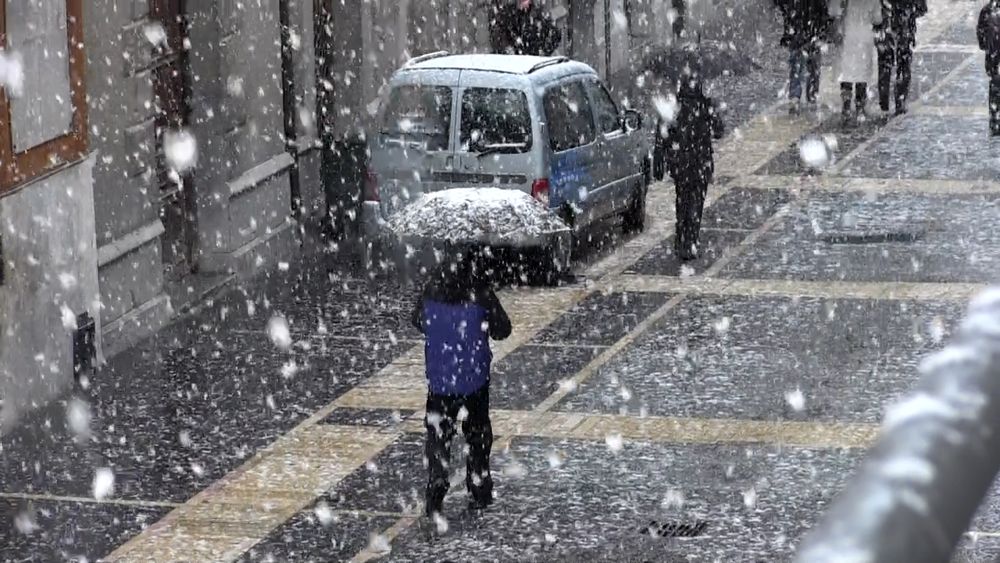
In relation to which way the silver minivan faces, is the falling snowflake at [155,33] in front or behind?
behind

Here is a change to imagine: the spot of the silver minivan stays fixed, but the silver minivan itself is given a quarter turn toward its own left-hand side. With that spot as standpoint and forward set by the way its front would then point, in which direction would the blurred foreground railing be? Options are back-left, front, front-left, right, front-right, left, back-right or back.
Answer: back-left

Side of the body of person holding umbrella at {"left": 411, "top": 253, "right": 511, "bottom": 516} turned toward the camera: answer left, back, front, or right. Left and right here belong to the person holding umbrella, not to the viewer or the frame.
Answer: back

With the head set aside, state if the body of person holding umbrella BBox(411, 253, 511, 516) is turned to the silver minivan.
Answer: yes

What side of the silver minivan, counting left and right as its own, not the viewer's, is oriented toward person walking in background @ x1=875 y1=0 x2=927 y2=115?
front

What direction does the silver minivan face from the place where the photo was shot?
facing away from the viewer and to the right of the viewer

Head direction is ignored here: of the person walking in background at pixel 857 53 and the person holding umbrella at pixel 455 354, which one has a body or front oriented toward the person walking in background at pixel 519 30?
the person holding umbrella

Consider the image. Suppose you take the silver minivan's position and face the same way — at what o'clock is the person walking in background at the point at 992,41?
The person walking in background is roughly at 12 o'clock from the silver minivan.
